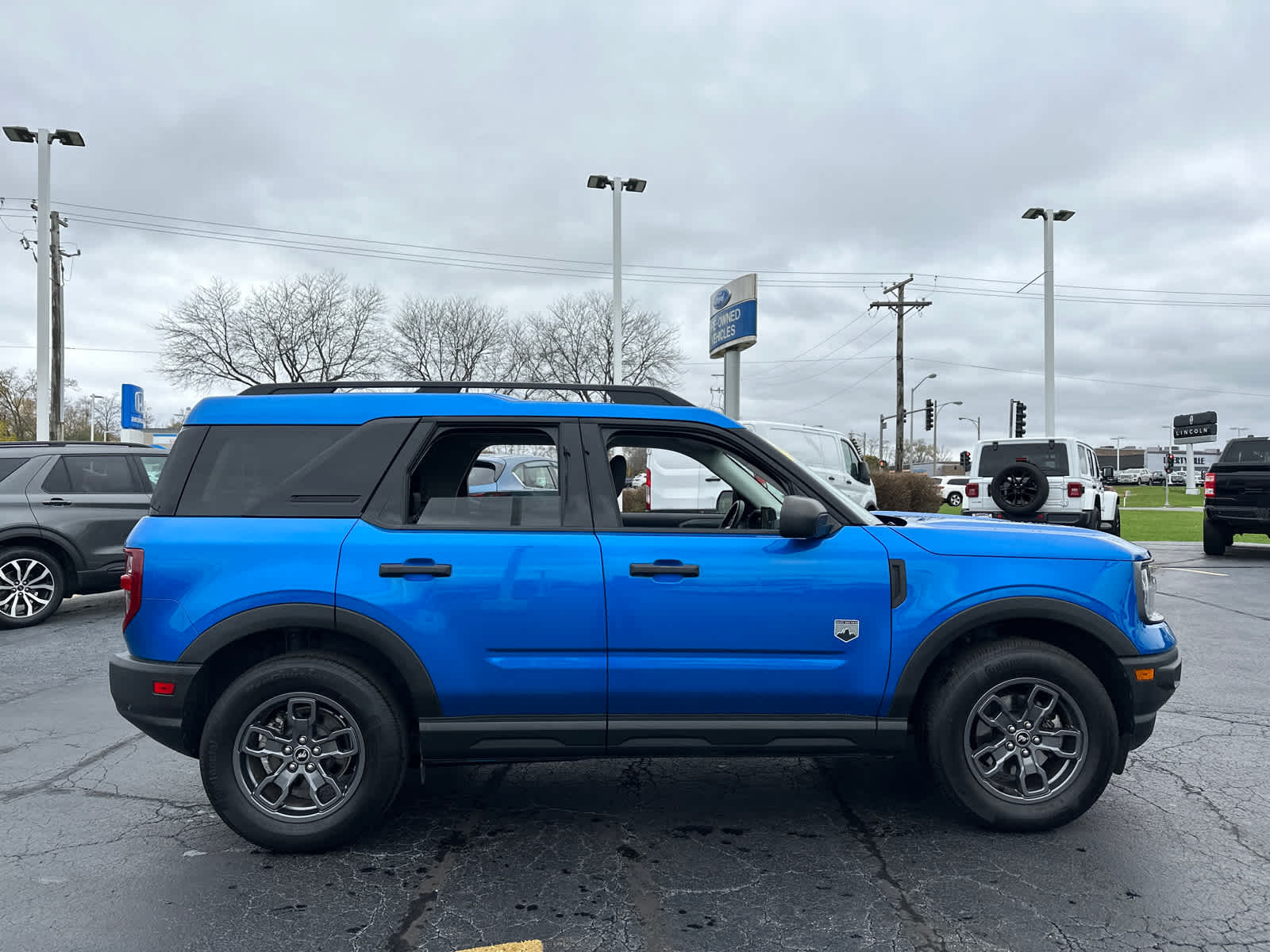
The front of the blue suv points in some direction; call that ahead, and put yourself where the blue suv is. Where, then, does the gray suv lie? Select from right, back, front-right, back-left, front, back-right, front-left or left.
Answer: back-left

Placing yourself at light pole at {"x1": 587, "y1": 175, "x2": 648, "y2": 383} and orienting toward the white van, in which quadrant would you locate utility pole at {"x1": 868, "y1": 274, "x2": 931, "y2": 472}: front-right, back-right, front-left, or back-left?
back-left

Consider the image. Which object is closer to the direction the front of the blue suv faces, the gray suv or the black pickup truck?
the black pickup truck

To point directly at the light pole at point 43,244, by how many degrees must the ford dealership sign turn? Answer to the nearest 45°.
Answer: approximately 45° to its right

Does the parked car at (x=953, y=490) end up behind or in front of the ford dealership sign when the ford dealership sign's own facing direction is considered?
behind

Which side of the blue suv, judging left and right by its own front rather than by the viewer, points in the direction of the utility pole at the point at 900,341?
left

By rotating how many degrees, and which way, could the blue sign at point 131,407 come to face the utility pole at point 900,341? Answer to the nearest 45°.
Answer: approximately 45° to its left

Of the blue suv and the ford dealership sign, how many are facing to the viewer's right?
1

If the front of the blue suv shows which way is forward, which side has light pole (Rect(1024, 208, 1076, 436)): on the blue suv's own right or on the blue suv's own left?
on the blue suv's own left

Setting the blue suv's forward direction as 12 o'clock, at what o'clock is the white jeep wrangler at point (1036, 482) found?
The white jeep wrangler is roughly at 10 o'clock from the blue suv.

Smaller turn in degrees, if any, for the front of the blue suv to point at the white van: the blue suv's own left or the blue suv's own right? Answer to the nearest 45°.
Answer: approximately 90° to the blue suv's own left

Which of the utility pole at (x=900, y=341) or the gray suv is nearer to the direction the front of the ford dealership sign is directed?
the gray suv

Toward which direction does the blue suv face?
to the viewer's right
